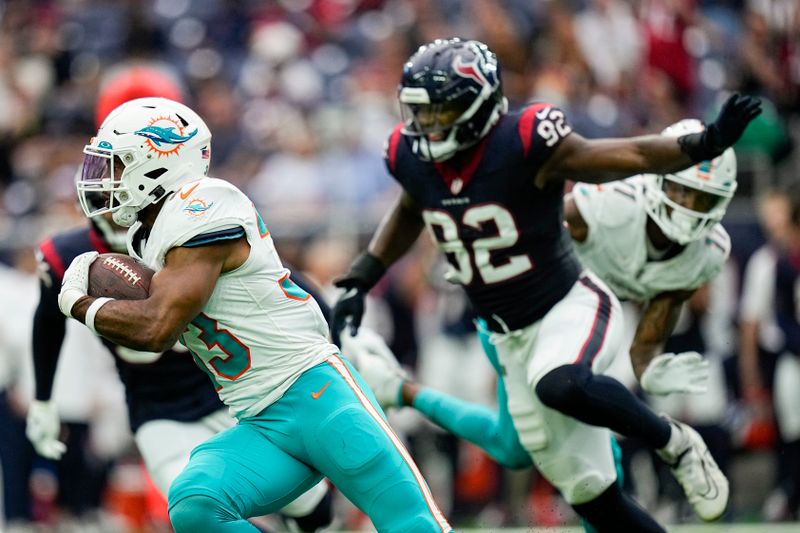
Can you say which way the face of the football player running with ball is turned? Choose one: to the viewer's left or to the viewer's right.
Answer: to the viewer's left

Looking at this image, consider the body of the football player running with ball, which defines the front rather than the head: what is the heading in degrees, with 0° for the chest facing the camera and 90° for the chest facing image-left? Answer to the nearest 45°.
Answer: approximately 90°
